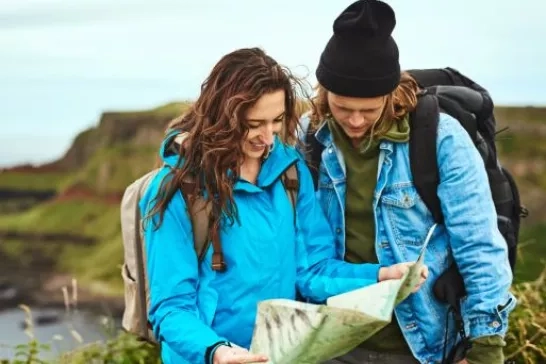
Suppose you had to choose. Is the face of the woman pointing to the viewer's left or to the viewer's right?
to the viewer's right

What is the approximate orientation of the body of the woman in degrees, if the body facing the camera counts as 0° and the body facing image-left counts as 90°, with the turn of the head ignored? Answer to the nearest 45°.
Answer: approximately 315°

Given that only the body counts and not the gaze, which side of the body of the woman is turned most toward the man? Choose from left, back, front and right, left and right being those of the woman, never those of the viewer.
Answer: left

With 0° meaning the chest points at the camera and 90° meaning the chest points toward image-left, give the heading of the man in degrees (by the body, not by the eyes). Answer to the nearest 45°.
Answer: approximately 45°

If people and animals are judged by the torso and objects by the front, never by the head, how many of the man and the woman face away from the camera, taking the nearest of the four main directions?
0

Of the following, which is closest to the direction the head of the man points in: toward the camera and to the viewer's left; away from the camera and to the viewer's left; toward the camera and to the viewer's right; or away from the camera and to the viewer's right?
toward the camera and to the viewer's left

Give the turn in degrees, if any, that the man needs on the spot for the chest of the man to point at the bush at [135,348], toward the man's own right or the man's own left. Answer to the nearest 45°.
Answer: approximately 90° to the man's own right
